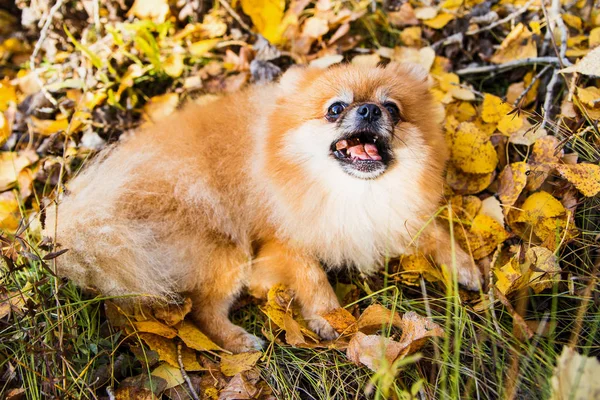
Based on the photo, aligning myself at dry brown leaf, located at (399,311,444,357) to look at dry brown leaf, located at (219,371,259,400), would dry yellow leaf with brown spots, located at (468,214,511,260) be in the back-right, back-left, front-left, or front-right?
back-right

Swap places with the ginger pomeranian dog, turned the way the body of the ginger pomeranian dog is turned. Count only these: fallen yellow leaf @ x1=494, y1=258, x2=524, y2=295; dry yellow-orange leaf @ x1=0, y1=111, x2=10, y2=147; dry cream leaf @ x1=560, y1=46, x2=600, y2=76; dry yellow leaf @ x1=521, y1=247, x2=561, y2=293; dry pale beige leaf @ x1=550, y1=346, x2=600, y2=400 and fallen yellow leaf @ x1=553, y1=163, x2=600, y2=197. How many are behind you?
1

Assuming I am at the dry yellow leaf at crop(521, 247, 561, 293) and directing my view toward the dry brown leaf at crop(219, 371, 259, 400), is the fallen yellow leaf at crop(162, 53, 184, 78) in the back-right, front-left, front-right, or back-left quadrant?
front-right

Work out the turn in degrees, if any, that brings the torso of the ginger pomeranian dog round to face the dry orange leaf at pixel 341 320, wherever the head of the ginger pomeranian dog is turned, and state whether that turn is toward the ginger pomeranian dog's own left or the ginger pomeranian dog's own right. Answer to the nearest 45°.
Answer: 0° — it already faces it

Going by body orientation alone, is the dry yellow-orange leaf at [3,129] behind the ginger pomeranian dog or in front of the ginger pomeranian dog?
behind

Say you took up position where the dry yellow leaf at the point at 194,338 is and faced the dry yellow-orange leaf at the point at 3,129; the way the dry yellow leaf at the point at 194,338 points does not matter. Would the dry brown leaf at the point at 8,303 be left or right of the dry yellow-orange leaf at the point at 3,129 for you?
left

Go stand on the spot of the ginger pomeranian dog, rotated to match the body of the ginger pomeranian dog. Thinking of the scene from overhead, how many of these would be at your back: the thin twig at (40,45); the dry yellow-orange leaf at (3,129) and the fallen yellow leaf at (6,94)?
3

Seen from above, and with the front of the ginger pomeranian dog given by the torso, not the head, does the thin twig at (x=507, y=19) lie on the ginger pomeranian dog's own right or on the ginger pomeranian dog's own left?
on the ginger pomeranian dog's own left

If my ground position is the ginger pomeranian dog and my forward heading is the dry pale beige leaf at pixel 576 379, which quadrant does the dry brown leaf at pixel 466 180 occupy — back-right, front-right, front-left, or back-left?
front-left

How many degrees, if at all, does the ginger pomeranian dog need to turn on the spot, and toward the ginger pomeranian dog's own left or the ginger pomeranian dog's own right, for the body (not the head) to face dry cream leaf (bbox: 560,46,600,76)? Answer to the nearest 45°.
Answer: approximately 45° to the ginger pomeranian dog's own left

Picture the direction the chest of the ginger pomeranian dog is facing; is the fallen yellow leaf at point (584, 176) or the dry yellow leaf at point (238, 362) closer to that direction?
the fallen yellow leaf

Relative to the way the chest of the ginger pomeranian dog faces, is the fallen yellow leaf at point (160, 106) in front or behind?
behind

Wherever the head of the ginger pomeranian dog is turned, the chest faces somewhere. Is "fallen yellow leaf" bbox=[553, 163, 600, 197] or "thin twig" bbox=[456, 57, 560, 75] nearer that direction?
the fallen yellow leaf
